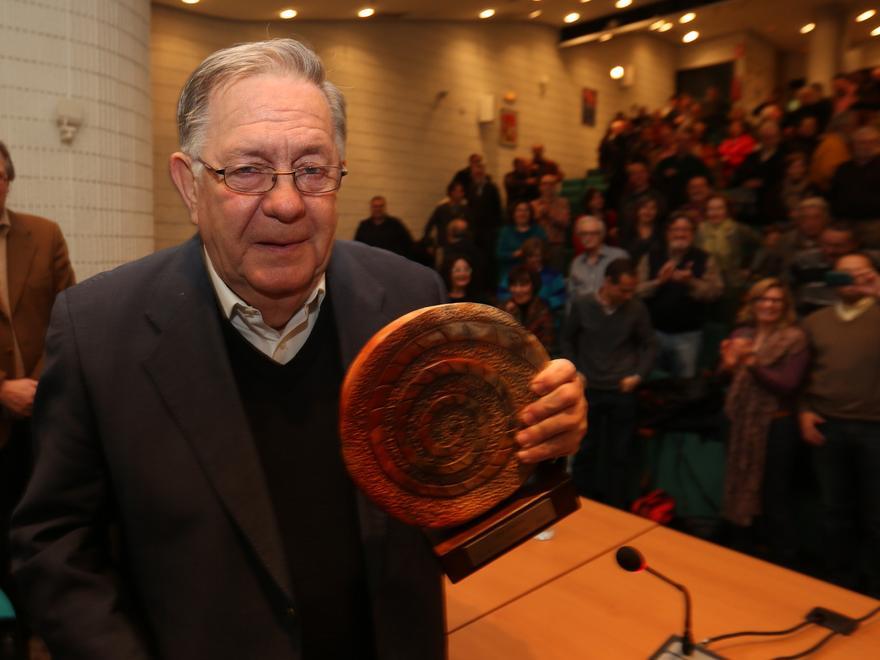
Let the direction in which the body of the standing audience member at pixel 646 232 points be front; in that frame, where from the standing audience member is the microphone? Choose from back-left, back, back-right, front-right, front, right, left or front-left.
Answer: front-left

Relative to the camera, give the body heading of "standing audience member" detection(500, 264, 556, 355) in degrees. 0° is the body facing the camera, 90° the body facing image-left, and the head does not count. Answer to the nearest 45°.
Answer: approximately 45°

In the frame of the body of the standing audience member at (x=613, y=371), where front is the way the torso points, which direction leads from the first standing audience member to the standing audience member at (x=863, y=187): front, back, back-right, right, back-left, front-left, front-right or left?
back-left

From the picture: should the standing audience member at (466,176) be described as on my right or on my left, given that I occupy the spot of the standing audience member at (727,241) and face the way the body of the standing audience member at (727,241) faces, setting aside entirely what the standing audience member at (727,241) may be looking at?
on my right

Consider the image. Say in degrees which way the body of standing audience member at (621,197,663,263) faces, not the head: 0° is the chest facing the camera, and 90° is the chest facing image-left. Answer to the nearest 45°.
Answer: approximately 45°

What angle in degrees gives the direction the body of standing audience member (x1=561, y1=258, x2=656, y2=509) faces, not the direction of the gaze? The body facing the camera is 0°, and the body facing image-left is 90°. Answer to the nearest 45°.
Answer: approximately 0°

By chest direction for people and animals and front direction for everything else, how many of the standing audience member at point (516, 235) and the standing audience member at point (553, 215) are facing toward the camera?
2

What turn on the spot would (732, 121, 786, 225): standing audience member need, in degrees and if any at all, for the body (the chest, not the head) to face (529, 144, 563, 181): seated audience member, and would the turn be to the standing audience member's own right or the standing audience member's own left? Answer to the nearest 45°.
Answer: approximately 90° to the standing audience member's own right

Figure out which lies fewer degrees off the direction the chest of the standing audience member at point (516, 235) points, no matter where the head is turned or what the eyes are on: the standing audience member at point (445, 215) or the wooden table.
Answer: the wooden table

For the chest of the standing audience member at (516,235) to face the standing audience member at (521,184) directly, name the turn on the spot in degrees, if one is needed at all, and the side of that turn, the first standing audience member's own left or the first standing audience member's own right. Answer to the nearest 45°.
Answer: approximately 180°

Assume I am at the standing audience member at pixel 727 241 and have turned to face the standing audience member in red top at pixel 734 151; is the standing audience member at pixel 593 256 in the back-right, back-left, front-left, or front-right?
back-left
